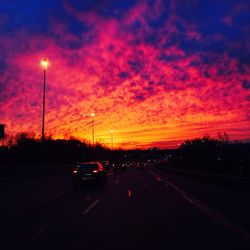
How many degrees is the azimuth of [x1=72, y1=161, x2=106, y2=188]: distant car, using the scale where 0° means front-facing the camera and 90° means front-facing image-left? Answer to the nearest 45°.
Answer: approximately 180°
